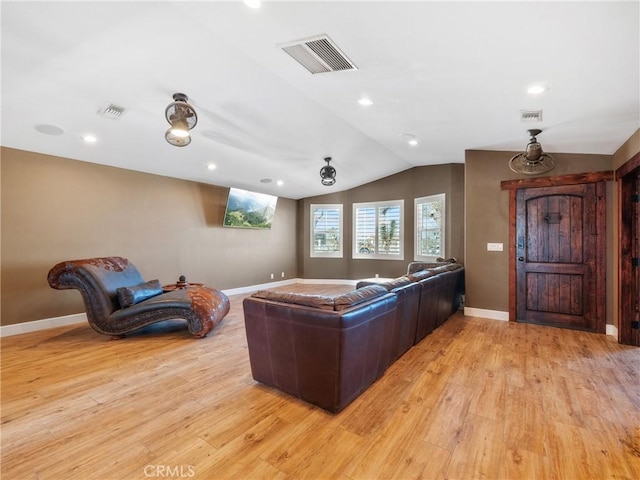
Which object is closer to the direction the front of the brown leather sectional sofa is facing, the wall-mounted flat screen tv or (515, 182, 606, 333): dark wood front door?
the wall-mounted flat screen tv

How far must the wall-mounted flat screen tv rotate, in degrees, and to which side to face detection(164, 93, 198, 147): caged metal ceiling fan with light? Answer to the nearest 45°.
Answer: approximately 45° to its right

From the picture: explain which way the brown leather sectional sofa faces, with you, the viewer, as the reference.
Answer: facing away from the viewer and to the left of the viewer

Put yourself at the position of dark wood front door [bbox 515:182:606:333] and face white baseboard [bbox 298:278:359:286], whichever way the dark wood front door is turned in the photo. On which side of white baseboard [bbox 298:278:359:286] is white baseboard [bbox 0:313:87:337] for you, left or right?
left

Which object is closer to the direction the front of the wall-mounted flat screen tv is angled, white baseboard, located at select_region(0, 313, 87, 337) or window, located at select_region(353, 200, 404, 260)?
the window

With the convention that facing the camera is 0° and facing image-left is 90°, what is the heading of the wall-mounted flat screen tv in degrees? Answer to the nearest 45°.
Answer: approximately 315°

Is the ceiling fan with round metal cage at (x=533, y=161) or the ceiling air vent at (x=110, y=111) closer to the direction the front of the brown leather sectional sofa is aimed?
the ceiling air vent

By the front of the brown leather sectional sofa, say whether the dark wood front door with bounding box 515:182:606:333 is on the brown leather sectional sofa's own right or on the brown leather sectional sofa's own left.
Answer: on the brown leather sectional sofa's own right

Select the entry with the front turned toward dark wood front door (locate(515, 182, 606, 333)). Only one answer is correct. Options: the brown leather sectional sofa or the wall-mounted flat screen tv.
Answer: the wall-mounted flat screen tv

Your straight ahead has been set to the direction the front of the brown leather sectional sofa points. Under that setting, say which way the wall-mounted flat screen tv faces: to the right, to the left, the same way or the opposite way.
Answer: the opposite way

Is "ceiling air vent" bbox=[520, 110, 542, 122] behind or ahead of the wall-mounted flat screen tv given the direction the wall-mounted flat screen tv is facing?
ahead

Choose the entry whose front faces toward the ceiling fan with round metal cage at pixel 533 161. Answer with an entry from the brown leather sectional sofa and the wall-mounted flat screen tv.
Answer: the wall-mounted flat screen tv

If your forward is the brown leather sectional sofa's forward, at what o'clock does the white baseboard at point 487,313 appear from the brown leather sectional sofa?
The white baseboard is roughly at 3 o'clock from the brown leather sectional sofa.

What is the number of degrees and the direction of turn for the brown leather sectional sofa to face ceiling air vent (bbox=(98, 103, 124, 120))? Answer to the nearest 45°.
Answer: approximately 45° to its left

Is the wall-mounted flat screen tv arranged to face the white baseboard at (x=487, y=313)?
yes
